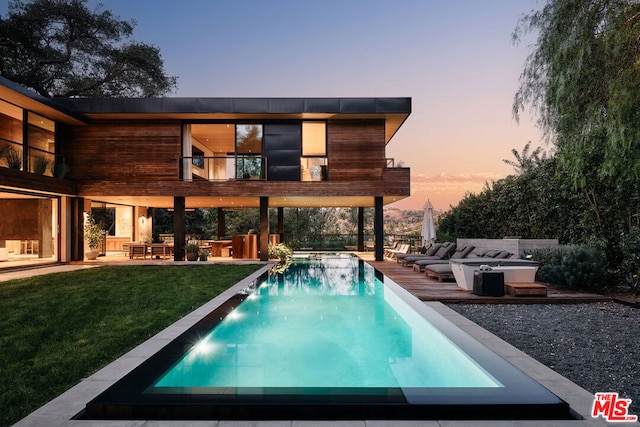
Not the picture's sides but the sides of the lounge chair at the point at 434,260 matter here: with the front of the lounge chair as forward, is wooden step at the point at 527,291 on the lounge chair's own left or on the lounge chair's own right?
on the lounge chair's own left

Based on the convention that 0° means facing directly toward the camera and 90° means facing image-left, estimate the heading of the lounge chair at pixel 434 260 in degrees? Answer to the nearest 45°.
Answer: approximately 90°

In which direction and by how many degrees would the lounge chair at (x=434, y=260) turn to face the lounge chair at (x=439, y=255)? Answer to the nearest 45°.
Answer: approximately 90° to its right

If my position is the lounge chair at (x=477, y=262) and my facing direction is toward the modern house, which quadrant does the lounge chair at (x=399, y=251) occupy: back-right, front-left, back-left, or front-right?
front-right

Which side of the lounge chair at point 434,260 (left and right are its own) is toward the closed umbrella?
right
